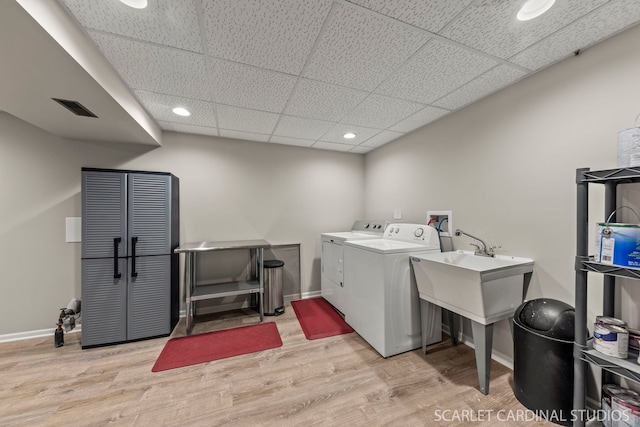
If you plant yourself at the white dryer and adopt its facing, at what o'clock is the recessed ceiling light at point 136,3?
The recessed ceiling light is roughly at 11 o'clock from the white dryer.

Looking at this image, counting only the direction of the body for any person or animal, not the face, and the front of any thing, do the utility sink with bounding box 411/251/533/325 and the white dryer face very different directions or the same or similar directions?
same or similar directions

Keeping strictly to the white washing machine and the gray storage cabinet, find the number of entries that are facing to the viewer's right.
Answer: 0

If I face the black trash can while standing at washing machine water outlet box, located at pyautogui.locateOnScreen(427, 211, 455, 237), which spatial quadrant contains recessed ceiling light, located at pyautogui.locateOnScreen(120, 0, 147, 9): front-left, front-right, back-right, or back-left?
front-right

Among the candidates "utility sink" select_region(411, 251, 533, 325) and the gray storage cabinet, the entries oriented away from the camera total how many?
0

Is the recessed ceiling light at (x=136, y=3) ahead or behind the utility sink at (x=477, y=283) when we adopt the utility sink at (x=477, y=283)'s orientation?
ahead

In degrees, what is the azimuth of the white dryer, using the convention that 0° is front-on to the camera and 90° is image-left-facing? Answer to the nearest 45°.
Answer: approximately 45°

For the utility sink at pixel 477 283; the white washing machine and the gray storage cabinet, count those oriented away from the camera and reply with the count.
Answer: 0

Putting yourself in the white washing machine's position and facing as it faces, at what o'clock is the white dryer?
The white dryer is roughly at 3 o'clock from the white washing machine.

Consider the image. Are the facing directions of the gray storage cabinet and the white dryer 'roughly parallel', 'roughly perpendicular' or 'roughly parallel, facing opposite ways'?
roughly perpendicular

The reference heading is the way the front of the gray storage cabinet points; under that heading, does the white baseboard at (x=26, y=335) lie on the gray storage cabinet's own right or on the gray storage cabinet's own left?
on the gray storage cabinet's own right

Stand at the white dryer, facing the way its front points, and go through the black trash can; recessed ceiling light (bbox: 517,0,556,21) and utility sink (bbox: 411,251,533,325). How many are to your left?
3

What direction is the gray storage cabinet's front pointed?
toward the camera

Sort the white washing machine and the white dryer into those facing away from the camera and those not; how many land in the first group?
0

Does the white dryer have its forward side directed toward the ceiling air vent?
yes

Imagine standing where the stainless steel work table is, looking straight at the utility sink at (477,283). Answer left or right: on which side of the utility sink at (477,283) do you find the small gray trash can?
left

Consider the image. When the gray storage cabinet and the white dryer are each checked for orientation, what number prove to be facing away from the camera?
0

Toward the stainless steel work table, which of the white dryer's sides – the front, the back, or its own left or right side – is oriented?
front

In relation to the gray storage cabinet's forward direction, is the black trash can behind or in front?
in front

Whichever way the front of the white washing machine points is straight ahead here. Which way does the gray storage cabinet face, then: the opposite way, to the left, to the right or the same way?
to the left
